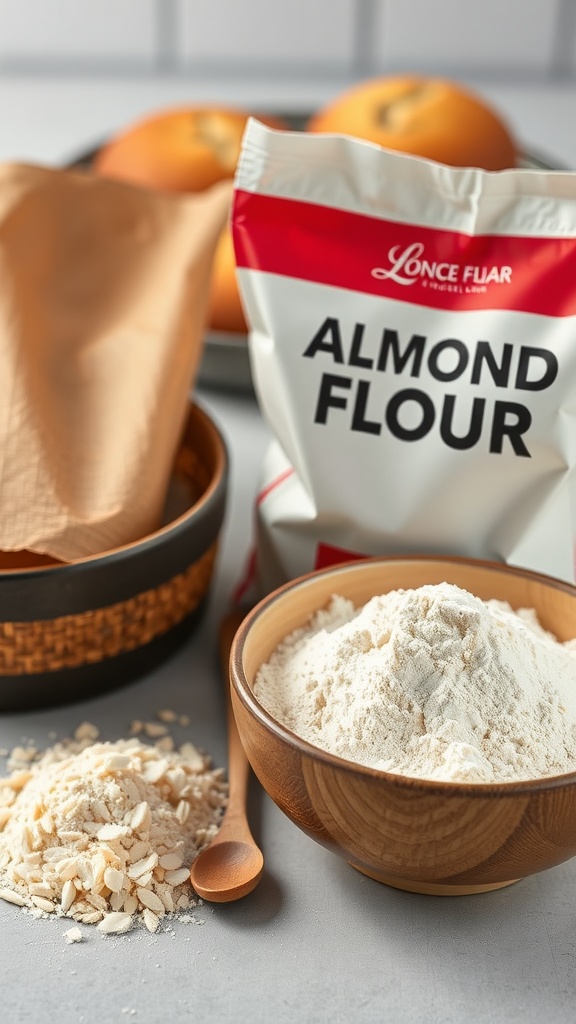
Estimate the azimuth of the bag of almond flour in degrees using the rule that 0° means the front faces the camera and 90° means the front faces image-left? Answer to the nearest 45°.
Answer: approximately 0°
